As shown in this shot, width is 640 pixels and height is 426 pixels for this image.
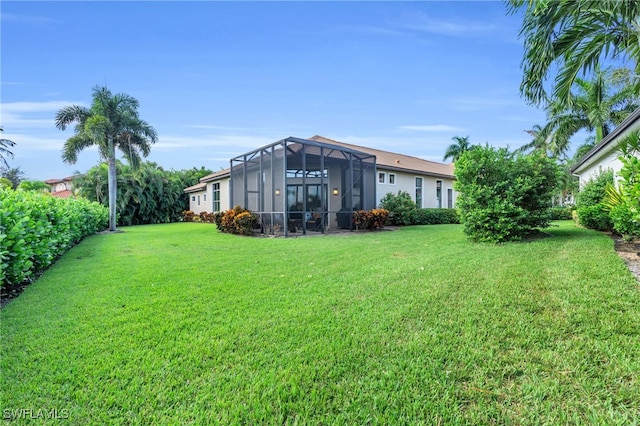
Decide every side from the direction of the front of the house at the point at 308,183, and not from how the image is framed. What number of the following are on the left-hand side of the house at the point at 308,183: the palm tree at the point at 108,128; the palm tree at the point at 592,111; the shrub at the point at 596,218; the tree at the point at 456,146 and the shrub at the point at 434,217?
1

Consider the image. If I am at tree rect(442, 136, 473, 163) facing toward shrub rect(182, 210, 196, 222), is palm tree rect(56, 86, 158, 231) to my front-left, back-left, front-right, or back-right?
front-left

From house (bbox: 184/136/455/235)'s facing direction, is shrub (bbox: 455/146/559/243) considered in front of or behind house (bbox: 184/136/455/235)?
behind

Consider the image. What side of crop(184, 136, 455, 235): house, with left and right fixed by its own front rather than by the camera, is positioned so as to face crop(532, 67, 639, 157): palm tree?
right

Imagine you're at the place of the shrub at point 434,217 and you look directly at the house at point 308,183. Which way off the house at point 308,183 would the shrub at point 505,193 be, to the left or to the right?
left

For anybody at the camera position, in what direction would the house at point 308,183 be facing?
facing away from the viewer
